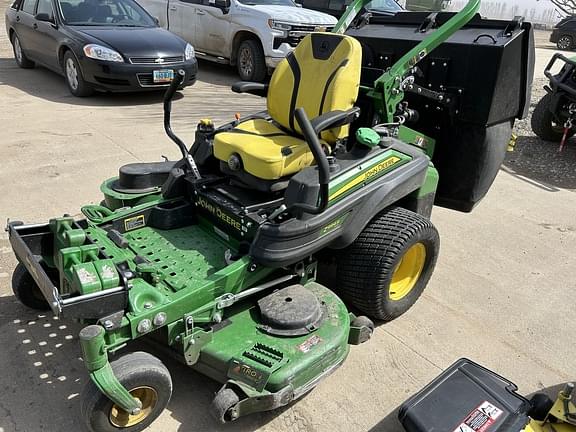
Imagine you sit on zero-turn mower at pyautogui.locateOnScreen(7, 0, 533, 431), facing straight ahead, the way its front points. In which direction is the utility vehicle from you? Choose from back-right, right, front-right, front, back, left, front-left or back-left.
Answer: back

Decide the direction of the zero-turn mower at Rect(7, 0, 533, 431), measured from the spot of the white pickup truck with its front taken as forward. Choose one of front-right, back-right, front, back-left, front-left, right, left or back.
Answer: front-right

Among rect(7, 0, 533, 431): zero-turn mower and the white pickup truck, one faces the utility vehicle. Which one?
the white pickup truck

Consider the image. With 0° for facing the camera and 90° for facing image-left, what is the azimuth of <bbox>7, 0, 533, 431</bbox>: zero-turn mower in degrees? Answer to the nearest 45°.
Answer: approximately 45°

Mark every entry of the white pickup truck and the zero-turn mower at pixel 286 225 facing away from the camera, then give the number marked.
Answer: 0

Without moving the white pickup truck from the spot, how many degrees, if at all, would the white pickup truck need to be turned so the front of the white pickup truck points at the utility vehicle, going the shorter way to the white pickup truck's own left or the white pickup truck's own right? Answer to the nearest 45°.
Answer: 0° — it already faces it

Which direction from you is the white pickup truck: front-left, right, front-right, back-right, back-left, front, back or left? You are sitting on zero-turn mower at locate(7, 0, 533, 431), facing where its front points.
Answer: back-right

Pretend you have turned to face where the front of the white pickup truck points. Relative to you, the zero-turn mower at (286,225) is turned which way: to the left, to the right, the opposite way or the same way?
to the right

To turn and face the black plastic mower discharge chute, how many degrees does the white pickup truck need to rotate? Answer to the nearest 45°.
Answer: approximately 45° to its right

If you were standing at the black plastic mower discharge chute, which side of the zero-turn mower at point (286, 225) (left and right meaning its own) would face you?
left
